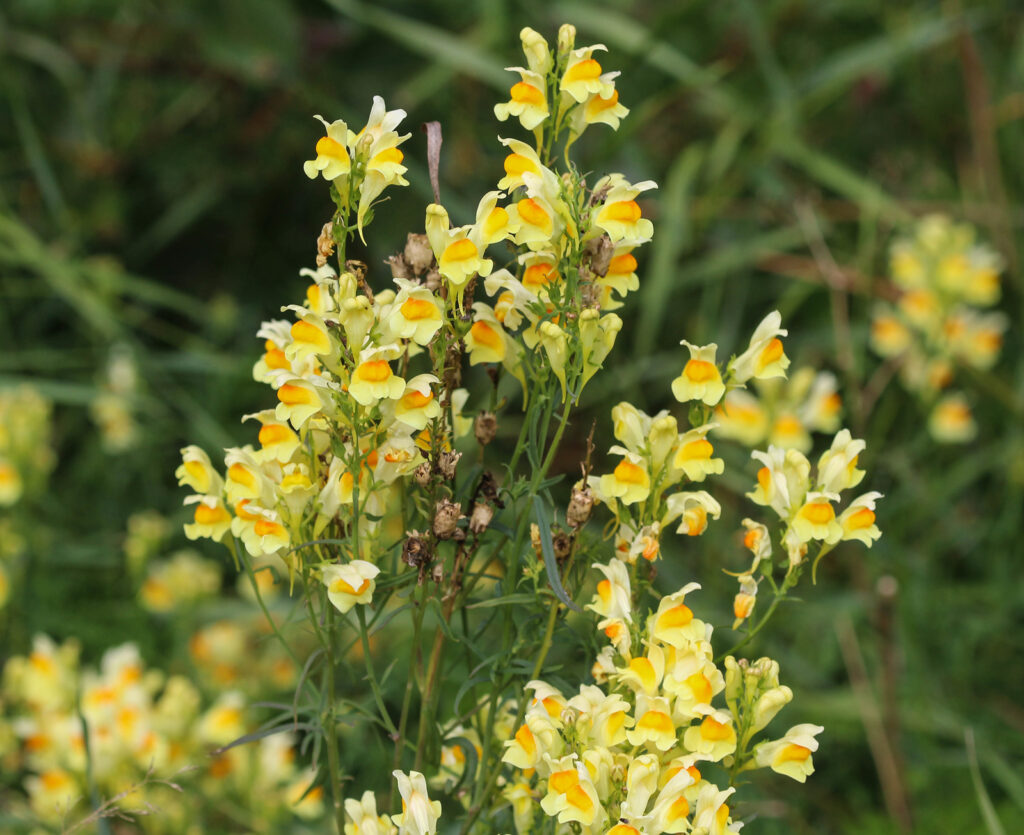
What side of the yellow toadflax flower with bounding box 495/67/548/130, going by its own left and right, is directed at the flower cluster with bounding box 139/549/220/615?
right

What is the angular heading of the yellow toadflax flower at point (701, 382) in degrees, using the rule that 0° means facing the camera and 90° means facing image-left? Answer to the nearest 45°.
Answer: approximately 0°

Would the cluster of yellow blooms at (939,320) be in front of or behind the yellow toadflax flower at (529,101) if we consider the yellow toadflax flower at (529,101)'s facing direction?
behind

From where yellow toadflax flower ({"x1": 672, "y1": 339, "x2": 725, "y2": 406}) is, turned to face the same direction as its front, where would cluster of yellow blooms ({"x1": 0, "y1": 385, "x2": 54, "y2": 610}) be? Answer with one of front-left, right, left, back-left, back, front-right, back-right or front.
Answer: back-right
